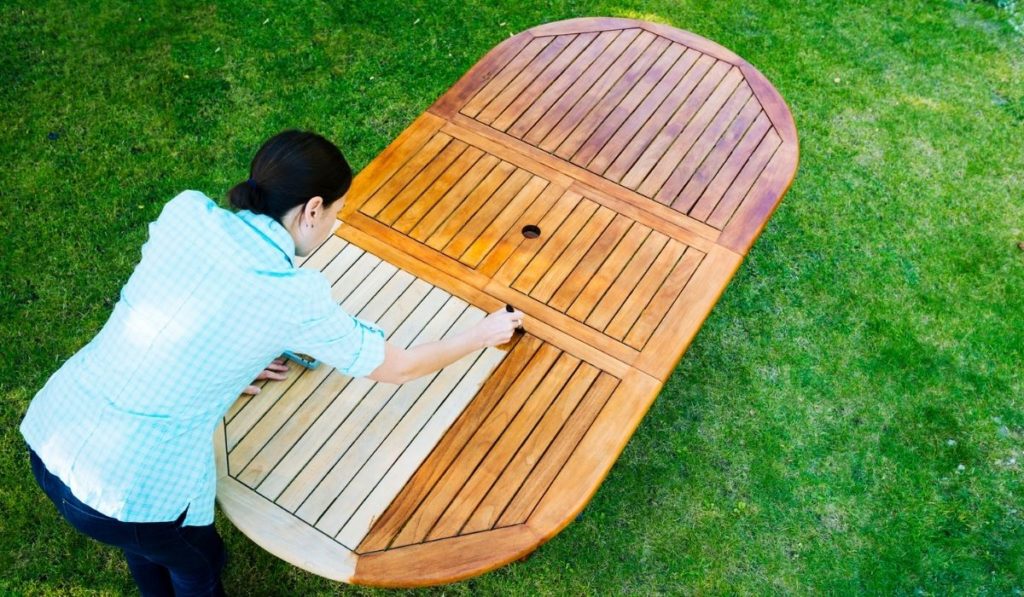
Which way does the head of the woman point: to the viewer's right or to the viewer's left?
to the viewer's right

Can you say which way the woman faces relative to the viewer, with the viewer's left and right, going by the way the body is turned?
facing away from the viewer and to the right of the viewer
